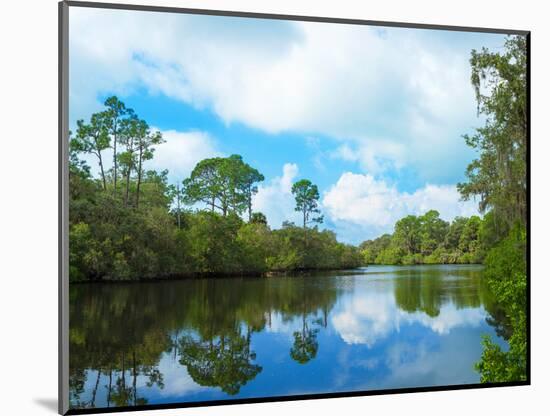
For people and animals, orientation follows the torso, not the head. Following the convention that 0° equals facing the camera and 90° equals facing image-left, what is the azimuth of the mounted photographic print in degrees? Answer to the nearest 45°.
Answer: approximately 315°
